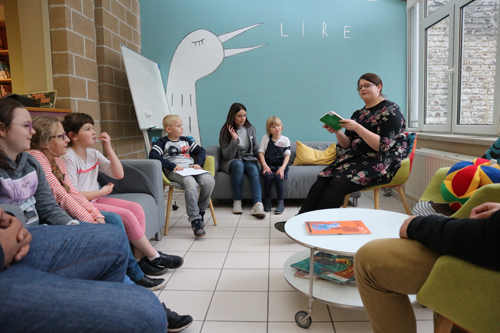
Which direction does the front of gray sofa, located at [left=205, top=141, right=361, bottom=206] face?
toward the camera

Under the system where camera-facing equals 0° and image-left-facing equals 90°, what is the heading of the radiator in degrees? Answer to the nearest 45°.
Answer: approximately 45°

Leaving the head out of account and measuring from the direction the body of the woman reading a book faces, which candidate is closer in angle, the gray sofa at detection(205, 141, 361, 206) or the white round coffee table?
the white round coffee table

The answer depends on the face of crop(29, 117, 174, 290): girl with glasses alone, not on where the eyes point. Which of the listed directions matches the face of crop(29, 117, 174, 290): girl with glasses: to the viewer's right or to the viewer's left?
to the viewer's right

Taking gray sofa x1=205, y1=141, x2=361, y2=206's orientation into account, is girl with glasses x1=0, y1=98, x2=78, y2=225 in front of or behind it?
in front

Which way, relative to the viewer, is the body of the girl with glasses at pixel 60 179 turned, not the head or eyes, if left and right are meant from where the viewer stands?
facing to the right of the viewer

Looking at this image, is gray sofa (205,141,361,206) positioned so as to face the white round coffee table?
yes

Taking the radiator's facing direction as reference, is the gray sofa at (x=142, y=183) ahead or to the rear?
ahead

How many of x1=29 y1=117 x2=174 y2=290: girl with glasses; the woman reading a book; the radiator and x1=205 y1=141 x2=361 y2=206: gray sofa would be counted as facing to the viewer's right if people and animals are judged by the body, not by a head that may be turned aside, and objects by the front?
1

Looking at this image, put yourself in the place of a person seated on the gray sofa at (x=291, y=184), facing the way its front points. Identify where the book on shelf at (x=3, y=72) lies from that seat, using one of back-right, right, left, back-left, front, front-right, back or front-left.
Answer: right

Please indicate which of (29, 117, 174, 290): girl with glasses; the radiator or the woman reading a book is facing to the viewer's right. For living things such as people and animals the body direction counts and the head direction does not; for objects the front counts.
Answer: the girl with glasses

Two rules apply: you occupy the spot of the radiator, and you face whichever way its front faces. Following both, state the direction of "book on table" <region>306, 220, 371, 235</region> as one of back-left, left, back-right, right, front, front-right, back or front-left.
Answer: front-left

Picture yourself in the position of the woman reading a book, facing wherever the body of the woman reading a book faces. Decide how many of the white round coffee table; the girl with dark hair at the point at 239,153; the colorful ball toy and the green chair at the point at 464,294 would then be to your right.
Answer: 1

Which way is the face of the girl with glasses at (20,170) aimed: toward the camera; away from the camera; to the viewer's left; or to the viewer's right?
to the viewer's right
